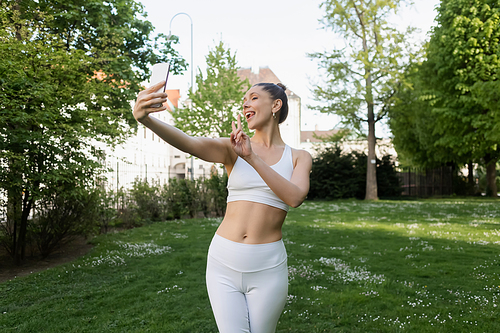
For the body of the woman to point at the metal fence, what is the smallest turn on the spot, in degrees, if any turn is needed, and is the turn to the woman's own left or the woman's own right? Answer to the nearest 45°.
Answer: approximately 135° to the woman's own left

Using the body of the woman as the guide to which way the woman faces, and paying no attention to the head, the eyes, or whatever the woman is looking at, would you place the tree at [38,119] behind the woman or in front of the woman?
behind

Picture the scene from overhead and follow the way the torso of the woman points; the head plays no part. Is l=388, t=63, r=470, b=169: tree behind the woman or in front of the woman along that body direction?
behind

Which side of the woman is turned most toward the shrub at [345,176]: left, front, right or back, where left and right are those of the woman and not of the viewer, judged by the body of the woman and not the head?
back

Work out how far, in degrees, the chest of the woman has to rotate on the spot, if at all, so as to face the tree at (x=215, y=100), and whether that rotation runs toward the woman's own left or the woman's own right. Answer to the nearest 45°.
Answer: approximately 180°

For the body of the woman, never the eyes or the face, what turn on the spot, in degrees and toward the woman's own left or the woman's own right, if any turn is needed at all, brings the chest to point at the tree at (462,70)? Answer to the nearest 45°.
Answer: approximately 135° to the woman's own left

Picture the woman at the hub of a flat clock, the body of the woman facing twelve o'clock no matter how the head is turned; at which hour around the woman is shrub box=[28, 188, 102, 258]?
The shrub is roughly at 5 o'clock from the woman.

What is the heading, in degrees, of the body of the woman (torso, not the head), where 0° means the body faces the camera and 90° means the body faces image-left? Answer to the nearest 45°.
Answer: approximately 0°
